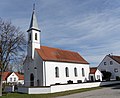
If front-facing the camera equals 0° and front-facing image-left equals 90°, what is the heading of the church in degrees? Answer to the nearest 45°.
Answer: approximately 45°
